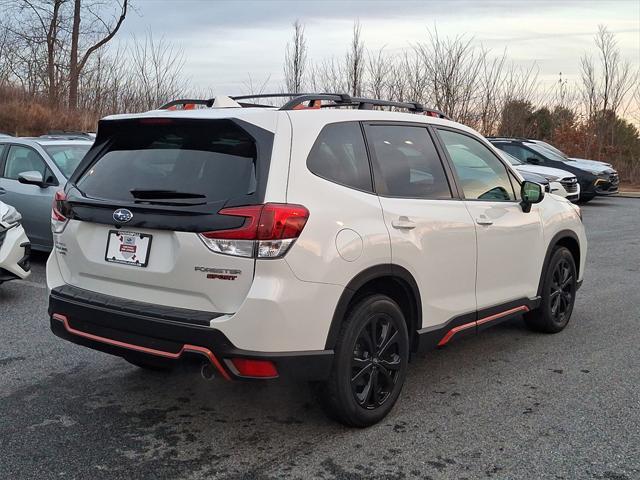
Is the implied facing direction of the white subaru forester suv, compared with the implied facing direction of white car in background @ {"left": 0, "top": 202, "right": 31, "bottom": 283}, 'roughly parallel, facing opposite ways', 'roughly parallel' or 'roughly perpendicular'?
roughly perpendicular

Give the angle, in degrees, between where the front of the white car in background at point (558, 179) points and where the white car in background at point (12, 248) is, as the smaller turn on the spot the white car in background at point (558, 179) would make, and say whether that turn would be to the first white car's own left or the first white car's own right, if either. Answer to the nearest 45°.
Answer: approximately 90° to the first white car's own right

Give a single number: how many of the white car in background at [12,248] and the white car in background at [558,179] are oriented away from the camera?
0

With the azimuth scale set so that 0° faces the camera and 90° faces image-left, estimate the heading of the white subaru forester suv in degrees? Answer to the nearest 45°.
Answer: approximately 225°

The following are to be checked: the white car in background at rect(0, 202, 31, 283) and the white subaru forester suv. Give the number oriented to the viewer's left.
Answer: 0

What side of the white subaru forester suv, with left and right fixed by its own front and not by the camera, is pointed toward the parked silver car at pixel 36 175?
left

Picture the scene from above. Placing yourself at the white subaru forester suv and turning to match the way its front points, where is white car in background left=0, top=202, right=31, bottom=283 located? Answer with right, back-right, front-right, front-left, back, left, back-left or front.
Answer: left

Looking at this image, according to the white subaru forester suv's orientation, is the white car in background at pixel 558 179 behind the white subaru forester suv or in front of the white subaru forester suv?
in front

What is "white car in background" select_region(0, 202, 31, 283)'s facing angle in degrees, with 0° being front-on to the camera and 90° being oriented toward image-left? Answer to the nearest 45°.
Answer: approximately 315°
